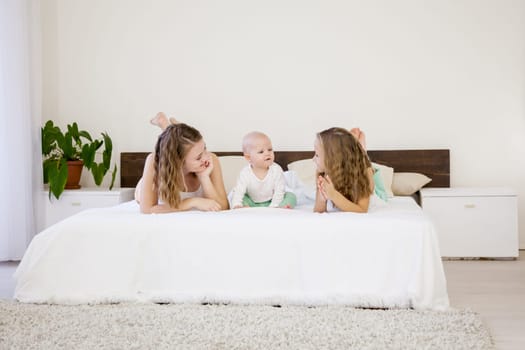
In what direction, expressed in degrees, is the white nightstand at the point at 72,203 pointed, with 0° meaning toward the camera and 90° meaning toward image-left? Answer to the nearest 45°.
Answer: approximately 0°

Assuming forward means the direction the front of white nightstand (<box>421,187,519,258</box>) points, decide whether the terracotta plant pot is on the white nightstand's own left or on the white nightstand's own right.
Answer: on the white nightstand's own right

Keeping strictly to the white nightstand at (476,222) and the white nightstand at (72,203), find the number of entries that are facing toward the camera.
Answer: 2

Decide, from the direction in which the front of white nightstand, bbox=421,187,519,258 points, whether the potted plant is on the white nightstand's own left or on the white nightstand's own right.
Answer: on the white nightstand's own right

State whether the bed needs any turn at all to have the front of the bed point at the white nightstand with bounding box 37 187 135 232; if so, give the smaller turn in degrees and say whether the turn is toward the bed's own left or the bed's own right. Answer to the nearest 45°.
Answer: approximately 135° to the bed's own right

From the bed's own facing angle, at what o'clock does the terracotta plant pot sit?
The terracotta plant pot is roughly at 5 o'clock from the bed.

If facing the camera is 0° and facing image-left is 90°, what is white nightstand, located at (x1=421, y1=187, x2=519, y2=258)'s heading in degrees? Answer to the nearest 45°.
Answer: approximately 0°

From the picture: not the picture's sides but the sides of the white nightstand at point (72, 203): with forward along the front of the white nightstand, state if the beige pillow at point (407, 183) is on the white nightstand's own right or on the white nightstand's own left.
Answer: on the white nightstand's own left

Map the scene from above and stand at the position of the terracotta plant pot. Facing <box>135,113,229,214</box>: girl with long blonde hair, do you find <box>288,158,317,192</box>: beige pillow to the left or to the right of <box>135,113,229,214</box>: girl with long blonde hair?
left
